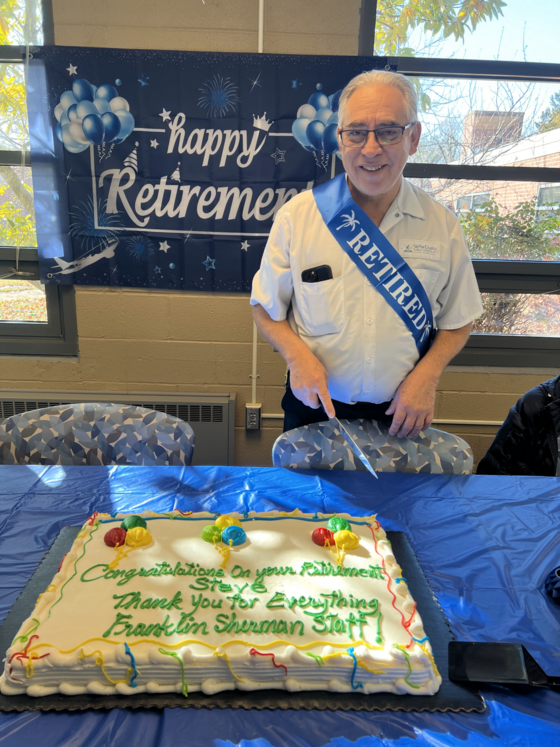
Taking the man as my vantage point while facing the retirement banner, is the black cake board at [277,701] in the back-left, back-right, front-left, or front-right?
back-left

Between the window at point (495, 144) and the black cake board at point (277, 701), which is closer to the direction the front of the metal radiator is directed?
the black cake board

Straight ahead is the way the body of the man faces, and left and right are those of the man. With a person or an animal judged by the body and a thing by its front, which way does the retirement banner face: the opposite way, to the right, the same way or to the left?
the same way

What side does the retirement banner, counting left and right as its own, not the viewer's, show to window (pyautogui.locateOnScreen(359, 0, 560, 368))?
left

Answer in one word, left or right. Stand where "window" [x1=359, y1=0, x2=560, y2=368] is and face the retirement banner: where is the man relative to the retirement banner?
left

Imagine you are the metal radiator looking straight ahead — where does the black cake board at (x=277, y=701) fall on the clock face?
The black cake board is roughly at 12 o'clock from the metal radiator.

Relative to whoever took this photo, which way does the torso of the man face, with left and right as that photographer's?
facing the viewer

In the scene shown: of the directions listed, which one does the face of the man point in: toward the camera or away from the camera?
toward the camera

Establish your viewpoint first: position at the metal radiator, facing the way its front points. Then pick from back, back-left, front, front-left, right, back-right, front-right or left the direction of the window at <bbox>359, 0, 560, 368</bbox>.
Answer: left

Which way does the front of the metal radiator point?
toward the camera

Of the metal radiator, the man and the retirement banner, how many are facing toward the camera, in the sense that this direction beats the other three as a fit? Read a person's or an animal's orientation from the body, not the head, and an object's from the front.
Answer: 3

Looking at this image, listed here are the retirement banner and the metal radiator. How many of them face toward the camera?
2

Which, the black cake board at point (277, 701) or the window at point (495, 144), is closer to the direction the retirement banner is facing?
the black cake board

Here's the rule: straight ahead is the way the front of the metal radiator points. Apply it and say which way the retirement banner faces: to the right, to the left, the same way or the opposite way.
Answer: the same way
